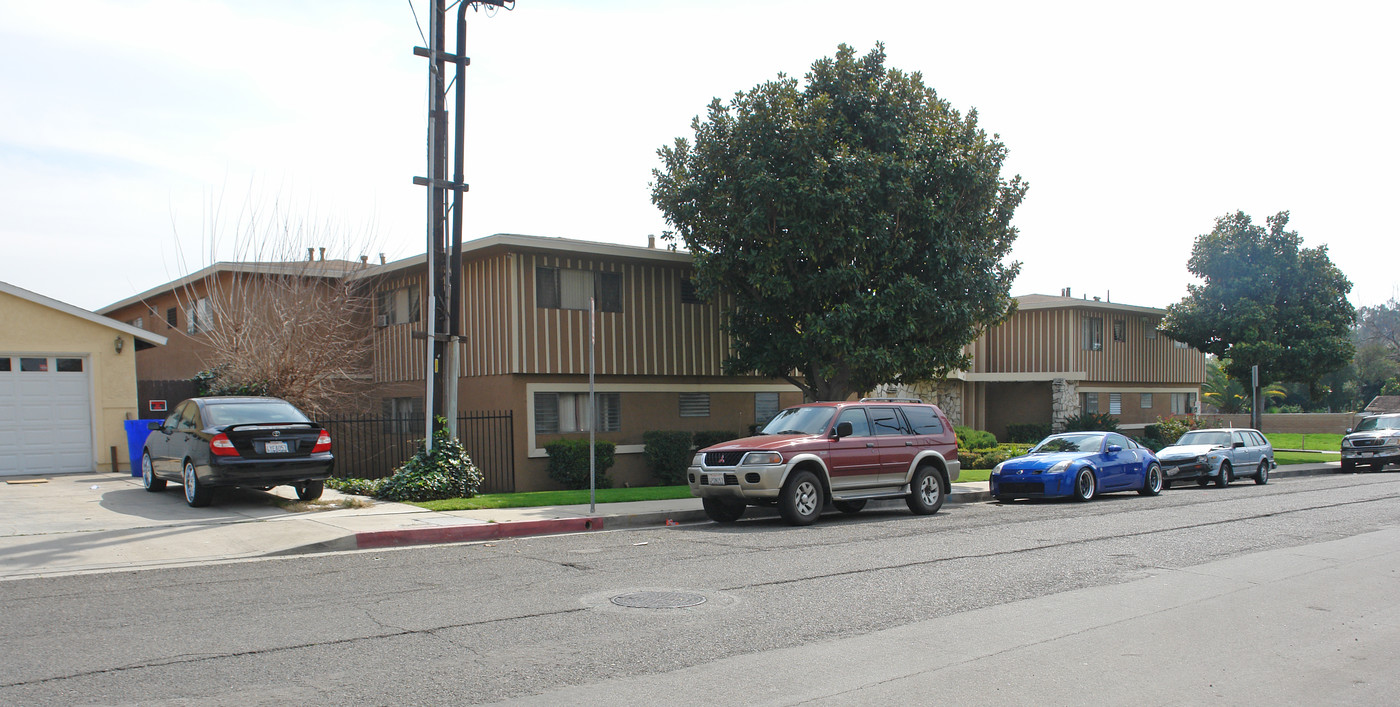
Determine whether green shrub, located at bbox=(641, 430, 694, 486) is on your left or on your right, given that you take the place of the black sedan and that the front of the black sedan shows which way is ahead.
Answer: on your right

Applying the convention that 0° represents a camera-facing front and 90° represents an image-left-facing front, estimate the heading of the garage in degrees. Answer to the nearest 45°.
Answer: approximately 0°

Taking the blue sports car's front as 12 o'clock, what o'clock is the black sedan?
The black sedan is roughly at 12 o'clock from the blue sports car.

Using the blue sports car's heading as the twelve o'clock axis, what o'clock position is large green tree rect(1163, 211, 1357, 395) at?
The large green tree is roughly at 5 o'clock from the blue sports car.

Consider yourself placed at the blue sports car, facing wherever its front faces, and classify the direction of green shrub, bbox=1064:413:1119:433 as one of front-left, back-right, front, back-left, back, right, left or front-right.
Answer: back-right

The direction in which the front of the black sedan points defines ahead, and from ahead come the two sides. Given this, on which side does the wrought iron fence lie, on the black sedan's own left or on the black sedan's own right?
on the black sedan's own right

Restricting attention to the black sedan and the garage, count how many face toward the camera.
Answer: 1

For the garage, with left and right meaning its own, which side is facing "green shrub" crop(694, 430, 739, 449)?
left

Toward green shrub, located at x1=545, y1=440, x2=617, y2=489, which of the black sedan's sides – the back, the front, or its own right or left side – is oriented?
right

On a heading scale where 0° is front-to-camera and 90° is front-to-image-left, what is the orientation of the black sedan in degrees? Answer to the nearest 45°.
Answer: approximately 135°

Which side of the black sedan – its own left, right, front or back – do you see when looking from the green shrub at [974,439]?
right

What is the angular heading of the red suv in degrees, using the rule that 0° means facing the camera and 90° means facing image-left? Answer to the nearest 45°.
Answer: approximately 45°
